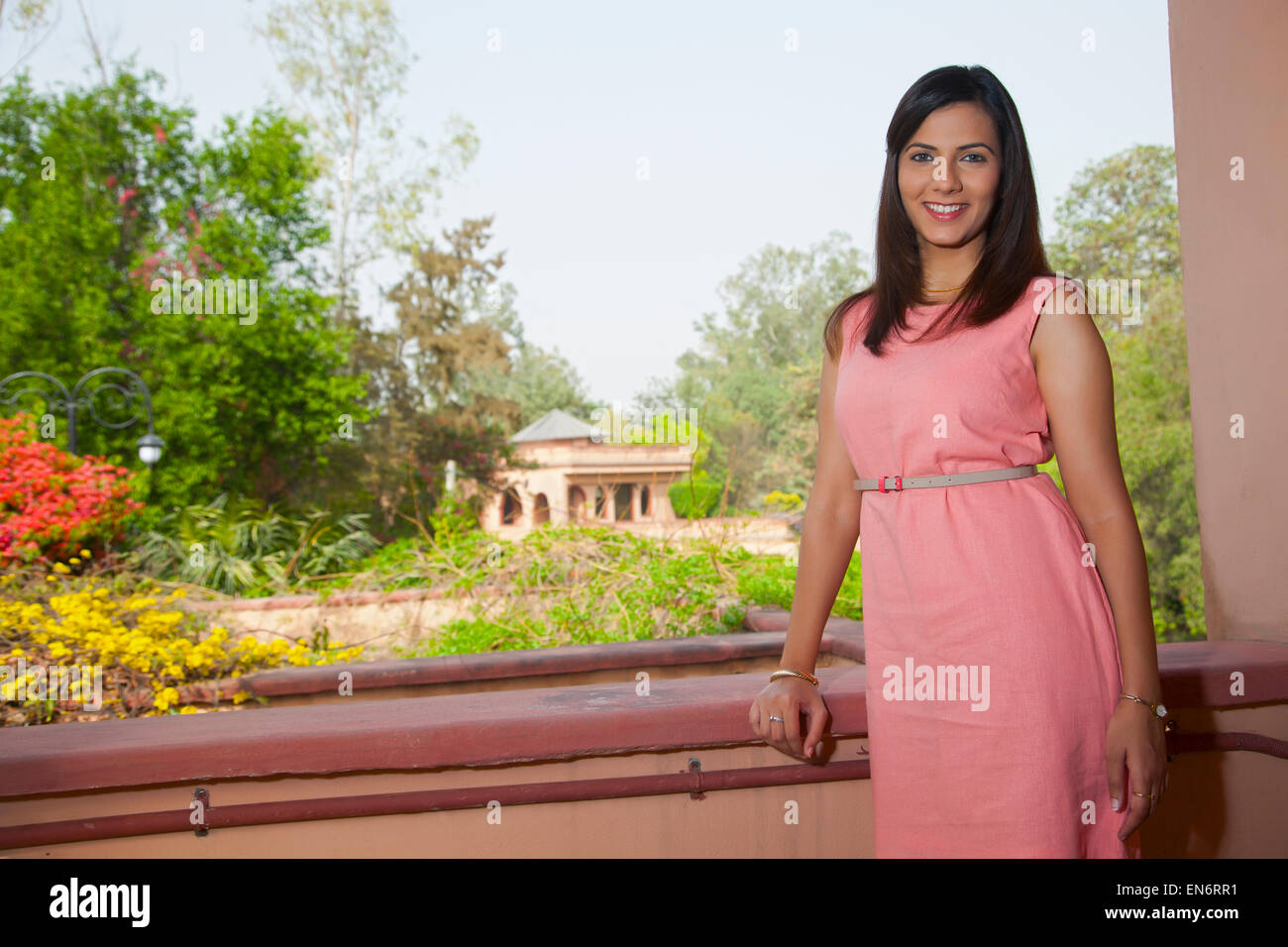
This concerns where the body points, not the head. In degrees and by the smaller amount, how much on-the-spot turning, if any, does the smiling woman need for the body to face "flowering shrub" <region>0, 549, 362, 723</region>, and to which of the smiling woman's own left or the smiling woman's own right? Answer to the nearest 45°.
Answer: approximately 90° to the smiling woman's own right

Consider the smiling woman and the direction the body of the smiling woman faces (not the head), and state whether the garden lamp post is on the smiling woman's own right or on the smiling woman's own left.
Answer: on the smiling woman's own right

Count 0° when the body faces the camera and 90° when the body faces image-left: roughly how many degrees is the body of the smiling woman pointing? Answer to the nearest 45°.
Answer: approximately 45°

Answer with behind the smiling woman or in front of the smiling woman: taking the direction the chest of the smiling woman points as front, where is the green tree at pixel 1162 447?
behind

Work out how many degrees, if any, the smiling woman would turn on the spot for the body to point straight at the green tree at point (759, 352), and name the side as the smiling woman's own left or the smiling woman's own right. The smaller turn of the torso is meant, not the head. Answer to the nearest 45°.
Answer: approximately 135° to the smiling woman's own right

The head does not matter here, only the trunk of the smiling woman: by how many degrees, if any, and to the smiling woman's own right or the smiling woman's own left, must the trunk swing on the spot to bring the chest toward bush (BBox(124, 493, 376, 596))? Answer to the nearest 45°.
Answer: approximately 90° to the smiling woman's own right

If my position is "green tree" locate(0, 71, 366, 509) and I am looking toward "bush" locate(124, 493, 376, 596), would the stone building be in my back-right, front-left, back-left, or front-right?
back-left
